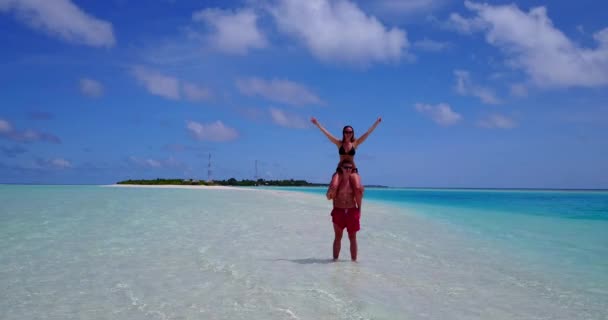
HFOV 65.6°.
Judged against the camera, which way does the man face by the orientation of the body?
toward the camera

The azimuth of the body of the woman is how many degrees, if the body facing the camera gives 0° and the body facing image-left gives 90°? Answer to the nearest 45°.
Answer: approximately 0°
